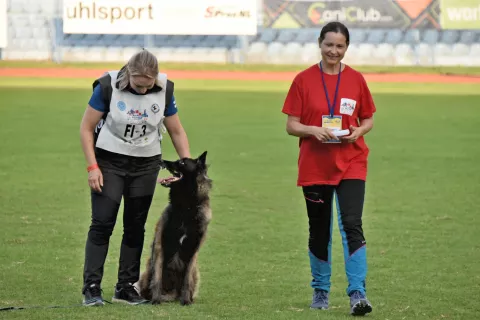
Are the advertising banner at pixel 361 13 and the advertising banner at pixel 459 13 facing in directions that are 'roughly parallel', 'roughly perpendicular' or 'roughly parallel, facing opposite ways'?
roughly parallel

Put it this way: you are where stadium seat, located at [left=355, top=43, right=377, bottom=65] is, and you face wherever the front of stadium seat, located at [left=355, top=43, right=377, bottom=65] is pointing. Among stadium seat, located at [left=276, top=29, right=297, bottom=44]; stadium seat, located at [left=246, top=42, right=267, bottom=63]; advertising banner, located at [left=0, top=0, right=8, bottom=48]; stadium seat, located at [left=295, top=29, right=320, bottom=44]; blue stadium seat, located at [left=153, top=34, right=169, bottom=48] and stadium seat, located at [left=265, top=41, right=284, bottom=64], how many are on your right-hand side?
6

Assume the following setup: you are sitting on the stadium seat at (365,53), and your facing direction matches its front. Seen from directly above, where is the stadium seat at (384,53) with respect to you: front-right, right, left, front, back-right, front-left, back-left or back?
left

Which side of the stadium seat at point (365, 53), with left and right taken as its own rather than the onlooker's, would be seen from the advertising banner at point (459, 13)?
left

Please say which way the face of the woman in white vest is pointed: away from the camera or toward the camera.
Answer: toward the camera

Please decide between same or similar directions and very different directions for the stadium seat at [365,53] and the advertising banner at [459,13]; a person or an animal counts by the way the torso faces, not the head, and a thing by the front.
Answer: same or similar directions

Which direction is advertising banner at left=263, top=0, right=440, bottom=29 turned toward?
toward the camera

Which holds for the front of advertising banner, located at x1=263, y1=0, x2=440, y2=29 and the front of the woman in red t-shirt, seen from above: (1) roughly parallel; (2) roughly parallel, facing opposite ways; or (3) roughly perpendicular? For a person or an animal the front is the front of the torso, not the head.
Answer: roughly parallel

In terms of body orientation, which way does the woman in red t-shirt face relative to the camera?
toward the camera

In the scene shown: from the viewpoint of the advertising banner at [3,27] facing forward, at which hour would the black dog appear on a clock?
The black dog is roughly at 12 o'clock from the advertising banner.

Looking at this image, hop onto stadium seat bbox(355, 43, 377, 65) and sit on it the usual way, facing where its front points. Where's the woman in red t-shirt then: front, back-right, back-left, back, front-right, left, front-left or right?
front

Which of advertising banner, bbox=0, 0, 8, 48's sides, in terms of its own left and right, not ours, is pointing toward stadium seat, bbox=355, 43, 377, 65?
left

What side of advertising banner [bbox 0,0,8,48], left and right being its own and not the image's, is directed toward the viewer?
front

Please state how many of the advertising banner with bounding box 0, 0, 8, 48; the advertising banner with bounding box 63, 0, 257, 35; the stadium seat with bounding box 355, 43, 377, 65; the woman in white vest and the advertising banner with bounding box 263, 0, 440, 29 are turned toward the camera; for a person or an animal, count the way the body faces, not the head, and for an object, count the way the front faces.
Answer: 5

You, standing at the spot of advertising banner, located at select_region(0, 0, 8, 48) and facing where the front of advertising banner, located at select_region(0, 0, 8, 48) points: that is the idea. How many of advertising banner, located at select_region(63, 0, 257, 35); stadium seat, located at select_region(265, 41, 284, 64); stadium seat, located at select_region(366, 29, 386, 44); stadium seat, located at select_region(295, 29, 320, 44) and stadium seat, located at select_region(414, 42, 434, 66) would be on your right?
0

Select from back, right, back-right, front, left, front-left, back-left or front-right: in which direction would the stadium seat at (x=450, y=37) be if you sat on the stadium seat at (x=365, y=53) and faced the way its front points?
left

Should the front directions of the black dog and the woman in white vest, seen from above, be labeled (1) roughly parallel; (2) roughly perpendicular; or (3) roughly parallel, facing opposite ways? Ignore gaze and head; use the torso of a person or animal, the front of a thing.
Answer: roughly parallel
